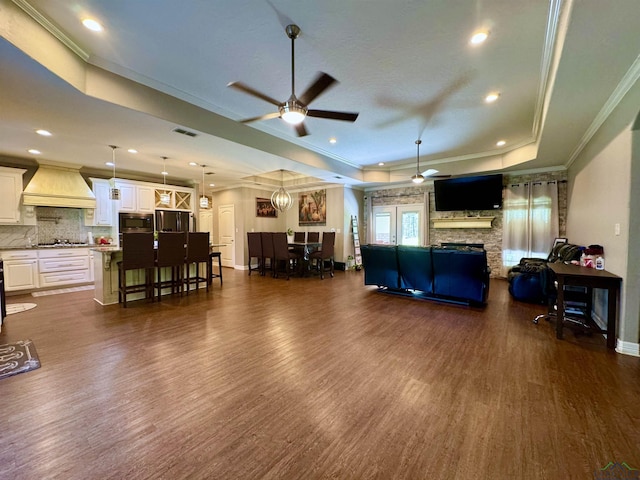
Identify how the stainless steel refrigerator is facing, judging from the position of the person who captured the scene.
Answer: facing the viewer

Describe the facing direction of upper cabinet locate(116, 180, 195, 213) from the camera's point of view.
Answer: facing the viewer and to the right of the viewer

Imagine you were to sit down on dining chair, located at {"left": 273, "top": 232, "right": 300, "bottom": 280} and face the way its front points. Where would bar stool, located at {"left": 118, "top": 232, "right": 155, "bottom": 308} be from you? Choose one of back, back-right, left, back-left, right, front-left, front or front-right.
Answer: back

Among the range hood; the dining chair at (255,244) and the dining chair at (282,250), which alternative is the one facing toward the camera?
the range hood

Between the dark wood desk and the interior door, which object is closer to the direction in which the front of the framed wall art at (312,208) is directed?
the dark wood desk

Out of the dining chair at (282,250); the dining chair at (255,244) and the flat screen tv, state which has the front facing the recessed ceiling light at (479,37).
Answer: the flat screen tv

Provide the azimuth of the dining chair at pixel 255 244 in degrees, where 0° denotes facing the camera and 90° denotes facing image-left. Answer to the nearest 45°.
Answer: approximately 225°

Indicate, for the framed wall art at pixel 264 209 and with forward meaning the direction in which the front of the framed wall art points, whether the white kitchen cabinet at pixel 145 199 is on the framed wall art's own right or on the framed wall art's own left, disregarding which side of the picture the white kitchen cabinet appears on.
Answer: on the framed wall art's own right

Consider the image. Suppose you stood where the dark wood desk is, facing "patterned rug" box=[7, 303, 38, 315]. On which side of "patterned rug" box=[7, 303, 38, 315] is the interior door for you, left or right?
right

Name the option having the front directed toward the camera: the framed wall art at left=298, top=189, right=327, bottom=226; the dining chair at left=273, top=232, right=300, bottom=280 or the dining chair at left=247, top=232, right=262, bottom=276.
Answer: the framed wall art

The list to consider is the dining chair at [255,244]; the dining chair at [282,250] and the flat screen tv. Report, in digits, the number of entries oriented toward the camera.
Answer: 1

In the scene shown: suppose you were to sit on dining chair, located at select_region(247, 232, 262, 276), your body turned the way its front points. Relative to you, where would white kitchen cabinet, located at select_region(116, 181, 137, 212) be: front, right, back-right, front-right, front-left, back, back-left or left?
back-left

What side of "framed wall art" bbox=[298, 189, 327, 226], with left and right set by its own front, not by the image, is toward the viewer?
front

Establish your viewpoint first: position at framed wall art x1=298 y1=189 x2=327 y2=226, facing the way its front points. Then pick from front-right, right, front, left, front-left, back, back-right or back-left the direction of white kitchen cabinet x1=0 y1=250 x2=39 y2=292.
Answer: front-right

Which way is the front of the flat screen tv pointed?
toward the camera
